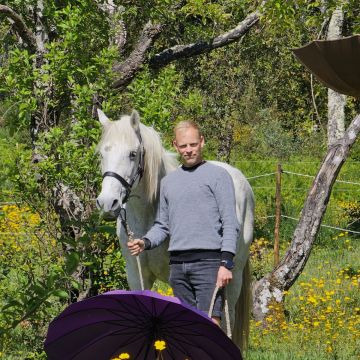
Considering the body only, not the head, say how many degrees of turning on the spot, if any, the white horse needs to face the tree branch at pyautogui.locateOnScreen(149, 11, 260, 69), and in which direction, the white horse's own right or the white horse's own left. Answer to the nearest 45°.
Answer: approximately 135° to the white horse's own right

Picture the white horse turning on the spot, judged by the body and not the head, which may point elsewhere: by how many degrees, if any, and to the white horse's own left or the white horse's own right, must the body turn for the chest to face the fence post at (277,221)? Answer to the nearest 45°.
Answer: approximately 135° to the white horse's own right

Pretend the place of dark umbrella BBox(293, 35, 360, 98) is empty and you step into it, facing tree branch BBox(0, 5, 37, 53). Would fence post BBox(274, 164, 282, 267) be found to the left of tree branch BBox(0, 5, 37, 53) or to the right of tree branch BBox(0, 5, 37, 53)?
right

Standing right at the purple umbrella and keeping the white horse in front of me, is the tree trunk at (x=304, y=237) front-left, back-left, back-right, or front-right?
front-right

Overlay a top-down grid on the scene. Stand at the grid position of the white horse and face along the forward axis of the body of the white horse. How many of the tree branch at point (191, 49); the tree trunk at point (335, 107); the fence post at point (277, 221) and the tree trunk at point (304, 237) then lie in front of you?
0

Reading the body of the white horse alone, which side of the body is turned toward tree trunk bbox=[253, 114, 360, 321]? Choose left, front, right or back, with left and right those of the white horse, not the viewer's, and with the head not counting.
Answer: back

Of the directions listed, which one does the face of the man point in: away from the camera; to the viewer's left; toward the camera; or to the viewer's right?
toward the camera

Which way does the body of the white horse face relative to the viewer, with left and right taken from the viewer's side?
facing the viewer and to the left of the viewer

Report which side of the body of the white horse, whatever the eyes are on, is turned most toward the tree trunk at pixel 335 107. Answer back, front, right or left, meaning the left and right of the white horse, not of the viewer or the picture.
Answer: back

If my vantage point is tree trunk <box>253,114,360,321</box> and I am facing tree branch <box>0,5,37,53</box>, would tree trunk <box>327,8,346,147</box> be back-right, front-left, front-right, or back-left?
back-right

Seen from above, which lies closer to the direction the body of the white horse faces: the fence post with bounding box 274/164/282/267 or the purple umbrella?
the purple umbrella

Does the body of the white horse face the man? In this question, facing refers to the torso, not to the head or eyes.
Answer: no
